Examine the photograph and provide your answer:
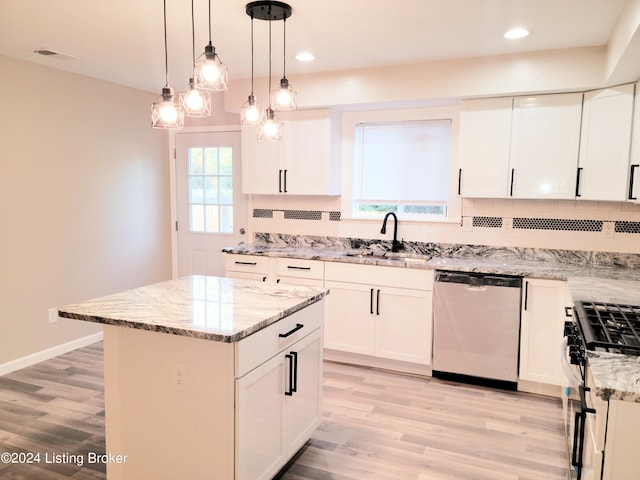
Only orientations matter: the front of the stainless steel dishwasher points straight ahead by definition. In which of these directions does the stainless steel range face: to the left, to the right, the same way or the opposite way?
to the right

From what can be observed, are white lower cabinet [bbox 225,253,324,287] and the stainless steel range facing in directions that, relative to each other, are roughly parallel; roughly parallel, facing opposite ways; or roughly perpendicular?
roughly perpendicular

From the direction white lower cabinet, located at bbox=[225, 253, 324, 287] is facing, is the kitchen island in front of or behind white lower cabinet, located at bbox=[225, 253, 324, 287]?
in front

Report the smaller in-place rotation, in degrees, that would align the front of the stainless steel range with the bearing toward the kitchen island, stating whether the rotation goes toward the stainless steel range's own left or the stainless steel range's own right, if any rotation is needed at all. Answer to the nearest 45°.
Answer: approximately 45° to the stainless steel range's own left

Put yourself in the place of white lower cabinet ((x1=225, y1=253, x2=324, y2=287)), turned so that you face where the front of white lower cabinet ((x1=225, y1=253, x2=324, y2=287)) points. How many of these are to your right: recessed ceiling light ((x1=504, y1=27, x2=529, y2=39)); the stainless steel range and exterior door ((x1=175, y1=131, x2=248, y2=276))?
1

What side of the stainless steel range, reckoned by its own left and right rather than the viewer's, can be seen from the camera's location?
left

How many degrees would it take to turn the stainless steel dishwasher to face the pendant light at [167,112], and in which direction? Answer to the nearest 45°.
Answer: approximately 45° to its right

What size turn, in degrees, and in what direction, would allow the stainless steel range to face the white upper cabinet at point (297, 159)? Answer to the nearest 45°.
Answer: approximately 45° to its right

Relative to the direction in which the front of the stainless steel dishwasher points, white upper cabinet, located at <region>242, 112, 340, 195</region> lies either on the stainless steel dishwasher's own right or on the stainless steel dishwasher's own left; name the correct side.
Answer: on the stainless steel dishwasher's own right

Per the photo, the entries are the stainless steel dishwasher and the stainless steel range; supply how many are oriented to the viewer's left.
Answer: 1
